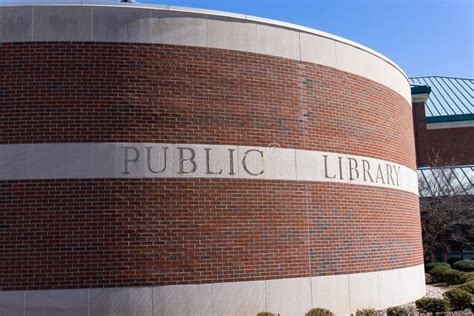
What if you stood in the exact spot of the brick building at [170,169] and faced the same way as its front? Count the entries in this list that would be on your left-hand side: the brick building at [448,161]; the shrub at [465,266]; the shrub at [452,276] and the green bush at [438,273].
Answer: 4

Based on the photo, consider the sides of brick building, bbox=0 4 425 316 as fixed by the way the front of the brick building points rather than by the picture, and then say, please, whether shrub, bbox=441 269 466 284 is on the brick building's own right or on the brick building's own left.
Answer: on the brick building's own left

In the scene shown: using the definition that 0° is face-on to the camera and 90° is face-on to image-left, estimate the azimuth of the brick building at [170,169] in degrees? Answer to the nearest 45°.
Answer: approximately 315°

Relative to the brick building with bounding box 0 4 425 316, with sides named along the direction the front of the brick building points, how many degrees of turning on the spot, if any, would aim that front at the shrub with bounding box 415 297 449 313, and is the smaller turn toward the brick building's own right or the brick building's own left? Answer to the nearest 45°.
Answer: approximately 45° to the brick building's own left

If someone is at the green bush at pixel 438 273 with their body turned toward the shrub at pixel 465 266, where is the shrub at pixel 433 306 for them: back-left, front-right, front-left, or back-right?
back-right

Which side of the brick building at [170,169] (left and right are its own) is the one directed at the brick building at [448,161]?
left

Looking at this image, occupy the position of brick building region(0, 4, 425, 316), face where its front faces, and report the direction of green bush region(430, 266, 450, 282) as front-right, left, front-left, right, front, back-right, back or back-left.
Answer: left

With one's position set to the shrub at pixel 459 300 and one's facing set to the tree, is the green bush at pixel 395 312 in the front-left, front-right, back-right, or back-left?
back-left

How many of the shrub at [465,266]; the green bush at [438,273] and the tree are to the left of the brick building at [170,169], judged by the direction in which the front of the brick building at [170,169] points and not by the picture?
3

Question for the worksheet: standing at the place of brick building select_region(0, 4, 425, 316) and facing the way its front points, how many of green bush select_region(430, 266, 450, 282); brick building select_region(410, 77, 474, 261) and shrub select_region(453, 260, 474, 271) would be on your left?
3

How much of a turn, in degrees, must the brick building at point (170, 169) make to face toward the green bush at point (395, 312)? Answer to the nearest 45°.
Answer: approximately 45° to its left

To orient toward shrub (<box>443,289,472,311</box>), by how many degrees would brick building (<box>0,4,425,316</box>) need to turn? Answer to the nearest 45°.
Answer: approximately 45° to its left

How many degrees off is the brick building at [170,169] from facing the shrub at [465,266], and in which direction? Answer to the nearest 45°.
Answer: approximately 90° to its left
